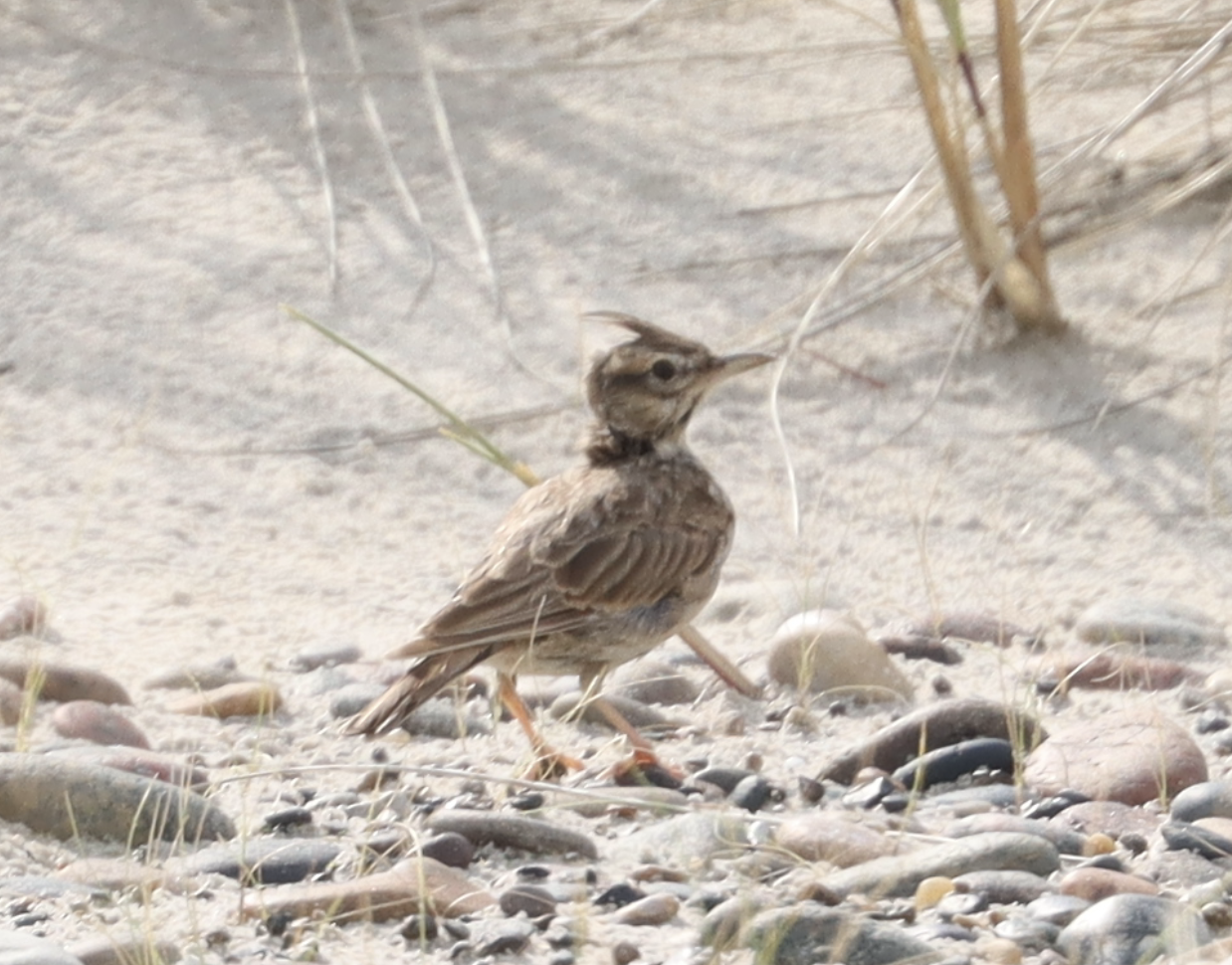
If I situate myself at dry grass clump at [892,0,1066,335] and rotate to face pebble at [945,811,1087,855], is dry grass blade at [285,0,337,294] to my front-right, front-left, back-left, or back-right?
back-right

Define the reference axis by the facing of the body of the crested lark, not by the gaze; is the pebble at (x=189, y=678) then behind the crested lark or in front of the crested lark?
behind

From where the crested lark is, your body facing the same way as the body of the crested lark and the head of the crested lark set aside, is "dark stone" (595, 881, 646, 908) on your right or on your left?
on your right

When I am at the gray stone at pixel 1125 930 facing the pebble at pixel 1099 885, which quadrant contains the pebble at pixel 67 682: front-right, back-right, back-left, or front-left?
front-left

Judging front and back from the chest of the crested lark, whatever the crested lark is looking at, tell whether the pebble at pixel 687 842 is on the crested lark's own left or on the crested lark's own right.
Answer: on the crested lark's own right

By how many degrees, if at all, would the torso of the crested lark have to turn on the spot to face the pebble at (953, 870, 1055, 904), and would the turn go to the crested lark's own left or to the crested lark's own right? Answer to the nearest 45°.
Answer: approximately 45° to the crested lark's own right

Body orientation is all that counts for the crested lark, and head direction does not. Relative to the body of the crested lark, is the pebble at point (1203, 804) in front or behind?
in front

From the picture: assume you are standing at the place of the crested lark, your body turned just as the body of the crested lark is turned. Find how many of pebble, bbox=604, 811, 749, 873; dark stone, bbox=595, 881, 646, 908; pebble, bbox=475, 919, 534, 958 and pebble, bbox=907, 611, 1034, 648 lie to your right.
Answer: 3

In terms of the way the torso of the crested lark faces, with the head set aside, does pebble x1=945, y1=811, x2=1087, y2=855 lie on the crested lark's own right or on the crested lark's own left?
on the crested lark's own right

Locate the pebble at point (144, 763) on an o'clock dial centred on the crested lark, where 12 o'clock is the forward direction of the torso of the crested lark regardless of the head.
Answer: The pebble is roughly at 5 o'clock from the crested lark.

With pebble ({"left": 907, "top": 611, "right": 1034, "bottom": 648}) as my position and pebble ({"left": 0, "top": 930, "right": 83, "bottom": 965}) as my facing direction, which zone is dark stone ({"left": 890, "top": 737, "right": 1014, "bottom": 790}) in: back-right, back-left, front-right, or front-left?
front-left

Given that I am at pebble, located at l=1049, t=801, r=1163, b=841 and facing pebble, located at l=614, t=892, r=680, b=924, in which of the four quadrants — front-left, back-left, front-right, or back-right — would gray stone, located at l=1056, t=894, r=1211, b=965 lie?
front-left

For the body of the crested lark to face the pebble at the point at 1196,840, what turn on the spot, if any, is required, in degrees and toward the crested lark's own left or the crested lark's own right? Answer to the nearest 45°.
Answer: approximately 45° to the crested lark's own right

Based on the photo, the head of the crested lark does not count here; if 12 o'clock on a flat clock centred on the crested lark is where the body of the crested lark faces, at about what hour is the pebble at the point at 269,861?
The pebble is roughly at 4 o'clock from the crested lark.

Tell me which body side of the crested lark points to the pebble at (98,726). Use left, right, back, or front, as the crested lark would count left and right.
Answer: back

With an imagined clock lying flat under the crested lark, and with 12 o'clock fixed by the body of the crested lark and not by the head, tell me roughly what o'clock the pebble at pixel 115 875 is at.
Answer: The pebble is roughly at 4 o'clock from the crested lark.

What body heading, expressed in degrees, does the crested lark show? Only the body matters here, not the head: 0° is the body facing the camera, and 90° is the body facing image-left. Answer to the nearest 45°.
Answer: approximately 270°

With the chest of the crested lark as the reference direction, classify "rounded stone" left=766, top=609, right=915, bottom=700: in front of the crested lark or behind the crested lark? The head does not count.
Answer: in front

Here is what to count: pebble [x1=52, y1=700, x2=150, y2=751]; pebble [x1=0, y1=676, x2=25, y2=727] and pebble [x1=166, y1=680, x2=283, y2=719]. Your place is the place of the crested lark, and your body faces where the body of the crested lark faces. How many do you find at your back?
3
